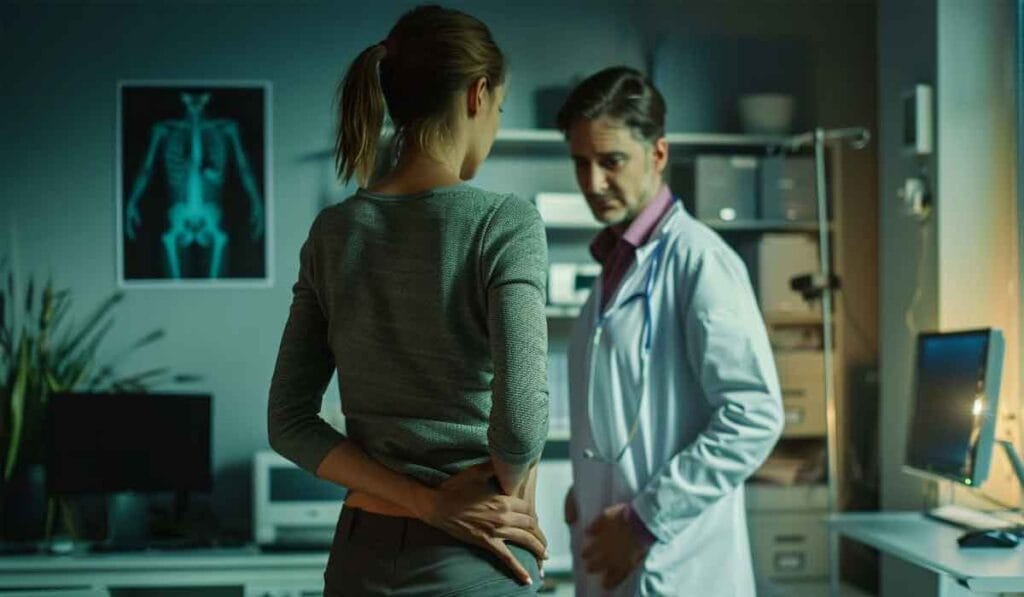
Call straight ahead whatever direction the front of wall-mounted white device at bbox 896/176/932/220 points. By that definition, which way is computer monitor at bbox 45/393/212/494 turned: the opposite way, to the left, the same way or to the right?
to the left

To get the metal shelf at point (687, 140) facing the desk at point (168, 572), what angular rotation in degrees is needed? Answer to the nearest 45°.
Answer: approximately 45° to its right

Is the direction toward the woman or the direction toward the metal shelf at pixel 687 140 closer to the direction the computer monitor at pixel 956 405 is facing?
the woman

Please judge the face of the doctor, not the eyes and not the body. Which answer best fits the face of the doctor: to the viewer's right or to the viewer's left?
to the viewer's left

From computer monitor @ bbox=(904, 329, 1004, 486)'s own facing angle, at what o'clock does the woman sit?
The woman is roughly at 11 o'clock from the computer monitor.

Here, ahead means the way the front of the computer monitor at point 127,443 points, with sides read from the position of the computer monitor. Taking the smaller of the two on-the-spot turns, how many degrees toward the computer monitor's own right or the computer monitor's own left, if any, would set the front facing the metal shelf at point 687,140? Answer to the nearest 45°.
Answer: approximately 90° to the computer monitor's own left

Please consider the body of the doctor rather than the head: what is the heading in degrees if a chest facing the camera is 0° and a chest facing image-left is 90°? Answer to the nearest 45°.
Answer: approximately 45°

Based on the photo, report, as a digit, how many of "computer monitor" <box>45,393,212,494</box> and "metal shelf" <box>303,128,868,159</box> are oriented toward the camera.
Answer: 2

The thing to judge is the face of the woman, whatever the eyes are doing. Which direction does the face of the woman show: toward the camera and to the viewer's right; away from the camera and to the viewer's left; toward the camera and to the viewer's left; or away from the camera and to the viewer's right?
away from the camera and to the viewer's right
